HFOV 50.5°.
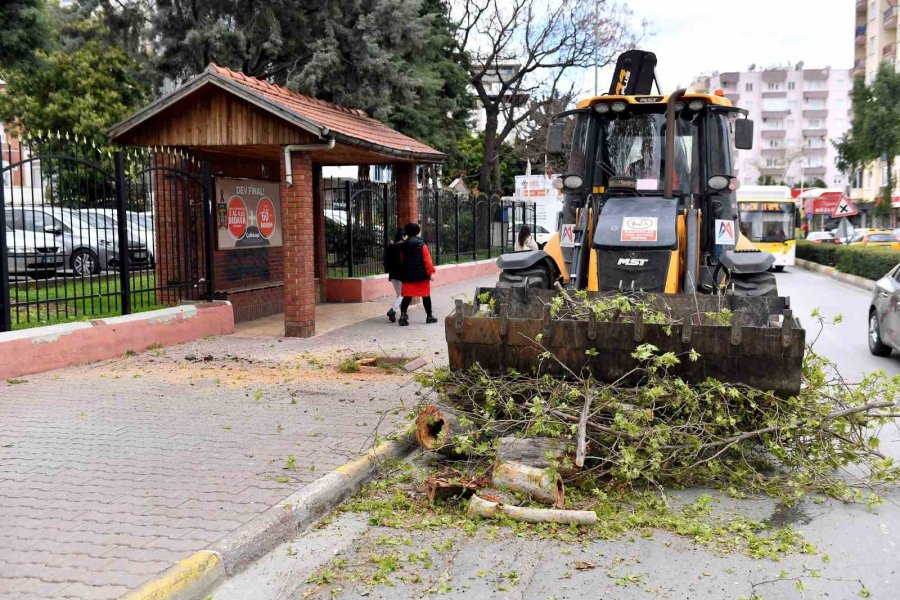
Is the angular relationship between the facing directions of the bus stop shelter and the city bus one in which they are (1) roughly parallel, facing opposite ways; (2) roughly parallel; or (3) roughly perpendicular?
roughly perpendicular

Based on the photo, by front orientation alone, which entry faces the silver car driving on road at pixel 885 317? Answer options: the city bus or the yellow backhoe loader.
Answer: the city bus

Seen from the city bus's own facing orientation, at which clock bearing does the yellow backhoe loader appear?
The yellow backhoe loader is roughly at 12 o'clock from the city bus.

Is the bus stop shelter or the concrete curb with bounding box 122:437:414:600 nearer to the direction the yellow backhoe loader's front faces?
the concrete curb

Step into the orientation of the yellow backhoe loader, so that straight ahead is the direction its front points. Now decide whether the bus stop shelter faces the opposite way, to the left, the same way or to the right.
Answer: to the left

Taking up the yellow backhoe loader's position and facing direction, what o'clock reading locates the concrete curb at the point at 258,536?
The concrete curb is roughly at 1 o'clock from the yellow backhoe loader.

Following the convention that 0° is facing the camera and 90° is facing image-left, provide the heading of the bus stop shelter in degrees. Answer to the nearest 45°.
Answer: approximately 315°

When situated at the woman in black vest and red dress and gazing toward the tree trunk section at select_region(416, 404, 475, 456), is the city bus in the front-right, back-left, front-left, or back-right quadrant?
back-left
